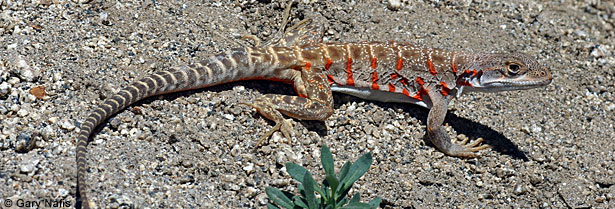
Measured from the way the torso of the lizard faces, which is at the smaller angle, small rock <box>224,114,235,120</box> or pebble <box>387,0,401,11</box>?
the pebble

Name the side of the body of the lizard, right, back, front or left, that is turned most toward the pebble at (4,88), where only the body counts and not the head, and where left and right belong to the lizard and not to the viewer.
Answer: back

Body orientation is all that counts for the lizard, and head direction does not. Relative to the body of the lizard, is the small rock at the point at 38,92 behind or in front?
behind

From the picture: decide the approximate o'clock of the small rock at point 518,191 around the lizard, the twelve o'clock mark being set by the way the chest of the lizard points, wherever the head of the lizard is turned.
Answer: The small rock is roughly at 1 o'clock from the lizard.

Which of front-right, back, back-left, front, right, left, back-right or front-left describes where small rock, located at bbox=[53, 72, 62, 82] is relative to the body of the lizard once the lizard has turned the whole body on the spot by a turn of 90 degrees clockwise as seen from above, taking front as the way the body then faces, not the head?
right

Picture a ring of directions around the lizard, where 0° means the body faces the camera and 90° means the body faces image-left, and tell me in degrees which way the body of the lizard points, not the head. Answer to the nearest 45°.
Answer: approximately 270°

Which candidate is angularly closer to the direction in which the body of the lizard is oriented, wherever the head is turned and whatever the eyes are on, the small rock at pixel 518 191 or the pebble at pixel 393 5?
the small rock

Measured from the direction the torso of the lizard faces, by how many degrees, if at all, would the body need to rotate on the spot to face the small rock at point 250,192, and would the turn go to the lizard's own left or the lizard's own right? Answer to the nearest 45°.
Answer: approximately 135° to the lizard's own right

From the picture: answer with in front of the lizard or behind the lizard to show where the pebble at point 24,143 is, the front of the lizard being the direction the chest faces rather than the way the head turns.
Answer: behind

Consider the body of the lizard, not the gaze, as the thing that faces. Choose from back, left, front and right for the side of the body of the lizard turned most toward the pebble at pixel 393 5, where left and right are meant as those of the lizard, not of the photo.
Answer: left

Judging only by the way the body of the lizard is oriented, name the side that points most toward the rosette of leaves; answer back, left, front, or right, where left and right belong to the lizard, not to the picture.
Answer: right
